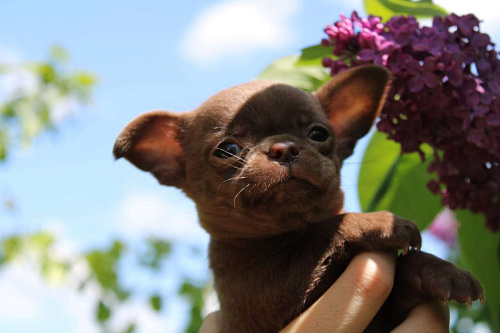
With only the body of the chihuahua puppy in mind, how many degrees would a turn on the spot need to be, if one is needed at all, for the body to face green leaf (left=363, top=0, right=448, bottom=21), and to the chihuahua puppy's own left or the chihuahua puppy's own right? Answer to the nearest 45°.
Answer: approximately 90° to the chihuahua puppy's own left

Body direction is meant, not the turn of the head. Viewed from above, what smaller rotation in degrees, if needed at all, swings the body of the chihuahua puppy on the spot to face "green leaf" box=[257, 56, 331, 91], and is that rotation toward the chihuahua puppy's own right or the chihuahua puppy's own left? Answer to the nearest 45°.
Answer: approximately 135° to the chihuahua puppy's own left

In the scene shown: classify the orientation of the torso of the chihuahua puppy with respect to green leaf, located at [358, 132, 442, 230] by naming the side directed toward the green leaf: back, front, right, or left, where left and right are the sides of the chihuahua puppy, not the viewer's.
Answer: left

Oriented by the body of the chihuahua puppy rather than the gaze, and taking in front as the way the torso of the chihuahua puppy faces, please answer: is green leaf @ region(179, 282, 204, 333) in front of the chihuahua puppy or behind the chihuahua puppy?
behind

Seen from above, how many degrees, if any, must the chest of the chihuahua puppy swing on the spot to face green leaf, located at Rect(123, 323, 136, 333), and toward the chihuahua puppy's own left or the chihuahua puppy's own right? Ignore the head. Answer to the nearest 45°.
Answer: approximately 180°

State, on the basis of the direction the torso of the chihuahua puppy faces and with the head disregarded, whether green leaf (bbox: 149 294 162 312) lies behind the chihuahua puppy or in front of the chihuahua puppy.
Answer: behind

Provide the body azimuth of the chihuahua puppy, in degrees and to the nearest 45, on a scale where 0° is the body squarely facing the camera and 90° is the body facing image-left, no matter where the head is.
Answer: approximately 315°

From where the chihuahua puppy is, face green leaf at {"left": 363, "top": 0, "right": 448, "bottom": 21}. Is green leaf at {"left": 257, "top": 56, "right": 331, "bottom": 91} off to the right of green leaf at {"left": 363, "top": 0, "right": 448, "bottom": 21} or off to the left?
left

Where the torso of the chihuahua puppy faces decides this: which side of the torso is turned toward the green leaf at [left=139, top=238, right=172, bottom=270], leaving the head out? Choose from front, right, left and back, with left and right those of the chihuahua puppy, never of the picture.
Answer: back
